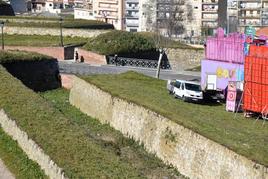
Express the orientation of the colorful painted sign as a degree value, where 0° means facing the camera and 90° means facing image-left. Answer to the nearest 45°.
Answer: approximately 0°

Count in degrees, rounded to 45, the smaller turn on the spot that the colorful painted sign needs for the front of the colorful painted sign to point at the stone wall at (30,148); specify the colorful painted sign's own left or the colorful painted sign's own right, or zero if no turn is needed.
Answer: approximately 45° to the colorful painted sign's own right

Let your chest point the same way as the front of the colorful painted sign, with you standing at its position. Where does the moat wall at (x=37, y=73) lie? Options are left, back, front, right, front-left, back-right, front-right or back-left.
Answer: back-right

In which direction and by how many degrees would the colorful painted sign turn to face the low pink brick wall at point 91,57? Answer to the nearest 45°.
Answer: approximately 135° to its right
